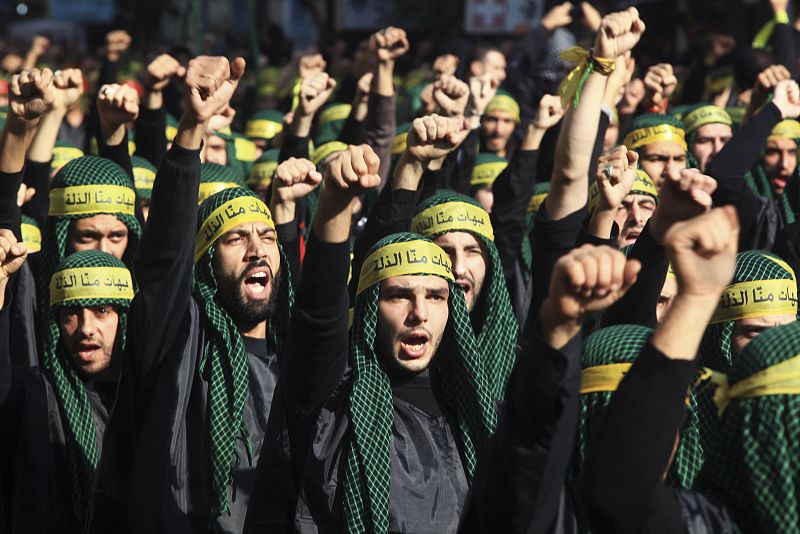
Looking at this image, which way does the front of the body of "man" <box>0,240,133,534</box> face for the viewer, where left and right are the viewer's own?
facing the viewer and to the right of the viewer
